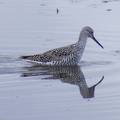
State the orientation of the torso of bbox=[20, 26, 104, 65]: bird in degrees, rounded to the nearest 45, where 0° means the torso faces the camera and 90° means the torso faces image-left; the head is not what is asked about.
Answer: approximately 270°
